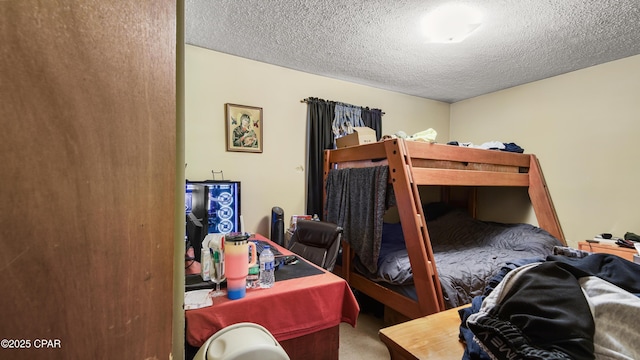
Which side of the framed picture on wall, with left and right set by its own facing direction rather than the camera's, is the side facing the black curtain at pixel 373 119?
left

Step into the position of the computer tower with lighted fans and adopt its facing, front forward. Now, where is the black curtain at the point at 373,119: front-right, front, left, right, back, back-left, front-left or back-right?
left

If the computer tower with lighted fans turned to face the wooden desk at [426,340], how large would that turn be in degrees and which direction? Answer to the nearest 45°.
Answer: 0° — it already faces it

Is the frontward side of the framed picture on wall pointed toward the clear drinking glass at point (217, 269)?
yes

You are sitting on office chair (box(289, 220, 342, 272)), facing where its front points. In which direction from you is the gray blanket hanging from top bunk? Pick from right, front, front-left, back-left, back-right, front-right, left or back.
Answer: back

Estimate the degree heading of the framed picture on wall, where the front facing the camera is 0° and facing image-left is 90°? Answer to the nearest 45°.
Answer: approximately 0°

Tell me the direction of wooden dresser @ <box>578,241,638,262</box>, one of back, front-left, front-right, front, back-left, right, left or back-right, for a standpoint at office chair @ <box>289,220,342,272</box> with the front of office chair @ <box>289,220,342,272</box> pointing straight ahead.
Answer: back-left

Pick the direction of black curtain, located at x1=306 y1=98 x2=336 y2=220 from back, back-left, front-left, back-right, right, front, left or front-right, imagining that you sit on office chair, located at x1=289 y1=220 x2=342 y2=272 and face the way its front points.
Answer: back-right

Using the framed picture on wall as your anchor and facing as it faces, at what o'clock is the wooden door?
The wooden door is roughly at 12 o'clock from the framed picture on wall.

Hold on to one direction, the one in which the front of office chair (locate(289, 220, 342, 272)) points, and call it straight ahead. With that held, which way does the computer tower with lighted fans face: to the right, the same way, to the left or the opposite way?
to the left

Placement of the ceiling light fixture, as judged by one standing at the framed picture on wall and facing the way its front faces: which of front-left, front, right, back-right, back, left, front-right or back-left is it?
front-left

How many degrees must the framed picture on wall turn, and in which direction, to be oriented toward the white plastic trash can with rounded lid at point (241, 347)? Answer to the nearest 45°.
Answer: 0° — it already faces it

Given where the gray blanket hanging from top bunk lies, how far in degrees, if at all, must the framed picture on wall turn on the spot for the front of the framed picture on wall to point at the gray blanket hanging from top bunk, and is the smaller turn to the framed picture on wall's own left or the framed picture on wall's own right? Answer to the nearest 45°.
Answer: approximately 45° to the framed picture on wall's own left
